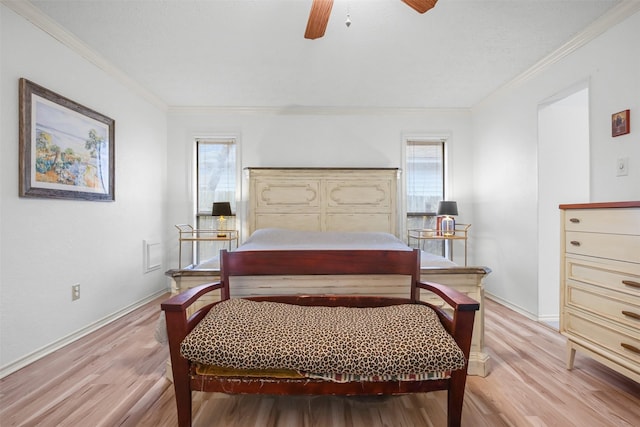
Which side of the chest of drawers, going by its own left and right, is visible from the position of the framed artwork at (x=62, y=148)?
front

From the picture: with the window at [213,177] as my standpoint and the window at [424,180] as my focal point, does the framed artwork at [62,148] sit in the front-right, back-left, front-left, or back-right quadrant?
back-right

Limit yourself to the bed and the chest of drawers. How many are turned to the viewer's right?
0

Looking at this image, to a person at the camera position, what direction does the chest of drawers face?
facing the viewer and to the left of the viewer

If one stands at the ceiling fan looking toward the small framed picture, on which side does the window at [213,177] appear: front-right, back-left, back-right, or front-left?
back-left

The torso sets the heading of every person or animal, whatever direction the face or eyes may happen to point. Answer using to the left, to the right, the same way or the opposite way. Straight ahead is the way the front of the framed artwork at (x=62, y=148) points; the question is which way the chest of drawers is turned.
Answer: the opposite way

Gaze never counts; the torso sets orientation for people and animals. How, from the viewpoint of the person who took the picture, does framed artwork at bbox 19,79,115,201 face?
facing the viewer and to the right of the viewer

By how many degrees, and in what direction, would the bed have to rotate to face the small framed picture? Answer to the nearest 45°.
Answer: approximately 45° to its left

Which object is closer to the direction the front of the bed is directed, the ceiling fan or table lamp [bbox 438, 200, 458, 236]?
the ceiling fan

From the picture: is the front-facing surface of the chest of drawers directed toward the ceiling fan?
yes

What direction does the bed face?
toward the camera

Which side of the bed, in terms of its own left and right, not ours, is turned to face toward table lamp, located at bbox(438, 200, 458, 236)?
left

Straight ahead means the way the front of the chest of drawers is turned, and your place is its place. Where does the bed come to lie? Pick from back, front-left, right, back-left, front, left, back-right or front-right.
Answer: front-right

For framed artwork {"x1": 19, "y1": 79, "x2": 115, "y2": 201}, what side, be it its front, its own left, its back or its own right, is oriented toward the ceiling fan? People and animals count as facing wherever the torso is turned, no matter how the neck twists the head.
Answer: front
